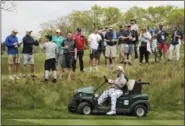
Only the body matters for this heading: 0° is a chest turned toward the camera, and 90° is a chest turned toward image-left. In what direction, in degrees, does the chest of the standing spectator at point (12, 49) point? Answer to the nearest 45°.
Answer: approximately 315°

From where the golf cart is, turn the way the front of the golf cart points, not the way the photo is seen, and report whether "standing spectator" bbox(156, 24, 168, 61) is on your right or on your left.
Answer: on your right

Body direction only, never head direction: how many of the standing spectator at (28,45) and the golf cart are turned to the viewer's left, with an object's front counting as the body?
1

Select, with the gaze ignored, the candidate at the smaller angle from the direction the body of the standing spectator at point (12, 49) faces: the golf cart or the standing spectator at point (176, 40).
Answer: the golf cart

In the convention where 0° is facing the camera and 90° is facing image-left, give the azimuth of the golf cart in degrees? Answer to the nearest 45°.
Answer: approximately 90°
